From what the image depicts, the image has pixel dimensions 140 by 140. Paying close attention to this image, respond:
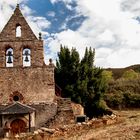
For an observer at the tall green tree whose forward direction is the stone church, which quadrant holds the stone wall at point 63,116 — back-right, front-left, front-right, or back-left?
front-left

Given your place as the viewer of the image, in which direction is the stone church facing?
facing the viewer

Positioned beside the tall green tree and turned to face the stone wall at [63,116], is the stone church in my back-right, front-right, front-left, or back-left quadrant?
front-right

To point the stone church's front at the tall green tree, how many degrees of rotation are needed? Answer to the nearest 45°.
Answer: approximately 135° to its left
